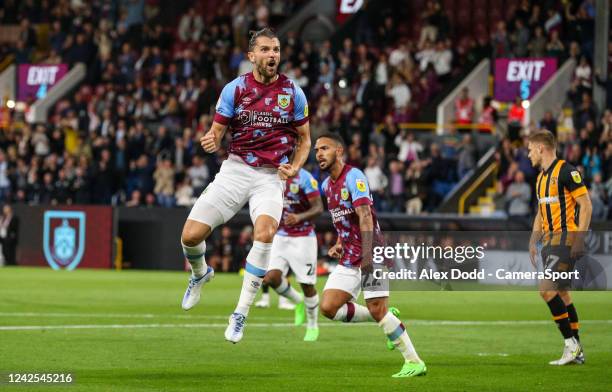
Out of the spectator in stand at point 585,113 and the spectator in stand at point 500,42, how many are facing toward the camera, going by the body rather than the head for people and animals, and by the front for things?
2

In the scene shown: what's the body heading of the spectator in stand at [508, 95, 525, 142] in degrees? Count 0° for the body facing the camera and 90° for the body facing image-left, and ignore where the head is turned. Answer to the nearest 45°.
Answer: approximately 0°

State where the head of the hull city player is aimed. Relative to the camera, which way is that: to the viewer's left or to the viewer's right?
to the viewer's left

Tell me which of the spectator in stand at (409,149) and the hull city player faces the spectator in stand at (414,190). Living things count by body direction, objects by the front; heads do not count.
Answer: the spectator in stand at (409,149)

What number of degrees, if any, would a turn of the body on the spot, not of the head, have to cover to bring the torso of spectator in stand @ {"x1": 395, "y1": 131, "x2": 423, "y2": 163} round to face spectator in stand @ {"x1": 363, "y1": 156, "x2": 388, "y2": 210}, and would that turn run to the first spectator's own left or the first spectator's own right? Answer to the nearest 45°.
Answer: approximately 45° to the first spectator's own right

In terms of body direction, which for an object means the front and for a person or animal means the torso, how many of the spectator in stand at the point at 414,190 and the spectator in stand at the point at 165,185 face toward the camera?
2

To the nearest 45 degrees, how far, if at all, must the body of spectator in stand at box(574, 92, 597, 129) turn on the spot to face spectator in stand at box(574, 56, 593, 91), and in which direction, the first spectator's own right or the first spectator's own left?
approximately 180°

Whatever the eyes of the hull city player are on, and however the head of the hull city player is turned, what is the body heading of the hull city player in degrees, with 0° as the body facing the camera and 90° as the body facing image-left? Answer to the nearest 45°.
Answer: approximately 45°

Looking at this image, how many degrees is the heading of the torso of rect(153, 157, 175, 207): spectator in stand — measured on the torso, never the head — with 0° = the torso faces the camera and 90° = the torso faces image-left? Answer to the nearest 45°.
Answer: approximately 0°
